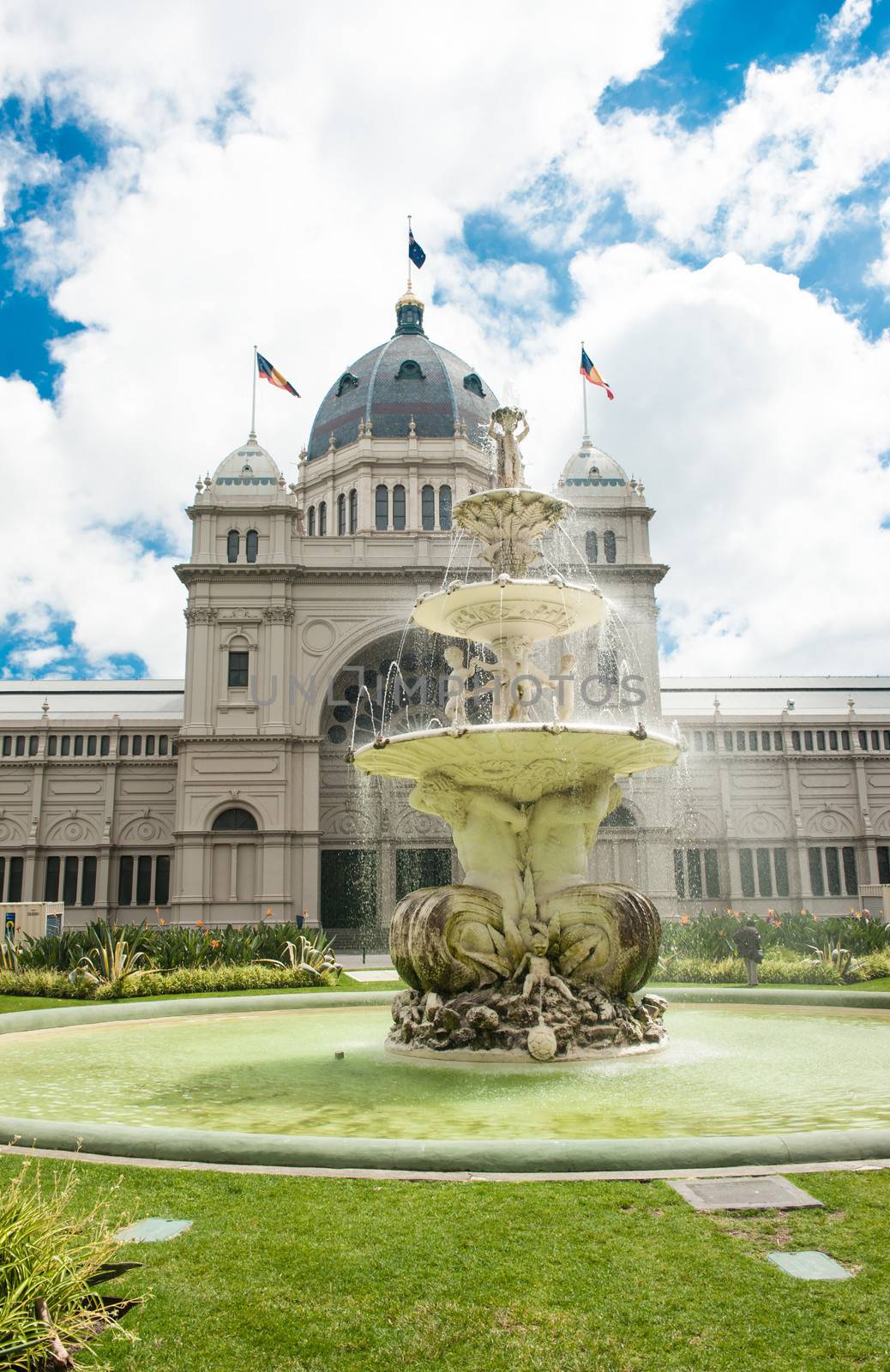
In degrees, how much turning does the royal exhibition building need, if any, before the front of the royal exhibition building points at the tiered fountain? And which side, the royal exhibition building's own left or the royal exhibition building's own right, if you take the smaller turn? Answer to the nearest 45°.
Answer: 0° — it already faces it

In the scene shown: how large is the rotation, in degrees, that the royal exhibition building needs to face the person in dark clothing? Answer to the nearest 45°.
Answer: approximately 45° to its left

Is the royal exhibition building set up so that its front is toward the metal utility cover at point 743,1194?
yes

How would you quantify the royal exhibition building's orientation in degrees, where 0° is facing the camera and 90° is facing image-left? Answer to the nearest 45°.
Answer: approximately 0°

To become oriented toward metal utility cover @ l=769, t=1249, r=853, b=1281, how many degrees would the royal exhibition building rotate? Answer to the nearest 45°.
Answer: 0° — it already faces it

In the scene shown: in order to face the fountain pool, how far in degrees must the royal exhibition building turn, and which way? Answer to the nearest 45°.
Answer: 0° — it already faces it

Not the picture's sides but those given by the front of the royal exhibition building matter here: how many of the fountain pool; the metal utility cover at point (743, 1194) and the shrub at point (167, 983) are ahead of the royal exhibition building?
3
